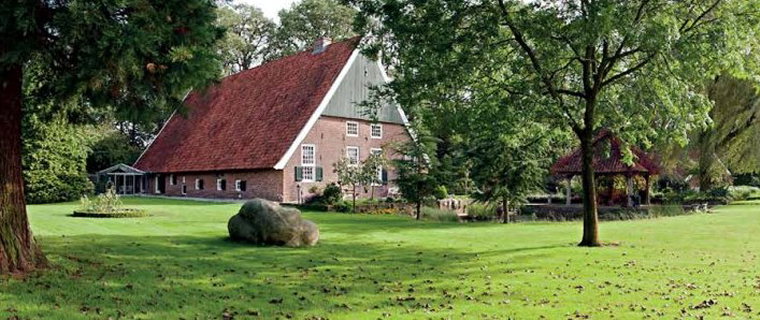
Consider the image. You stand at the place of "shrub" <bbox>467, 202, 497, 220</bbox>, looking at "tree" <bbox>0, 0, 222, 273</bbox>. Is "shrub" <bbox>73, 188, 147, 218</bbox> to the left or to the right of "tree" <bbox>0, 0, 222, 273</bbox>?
right

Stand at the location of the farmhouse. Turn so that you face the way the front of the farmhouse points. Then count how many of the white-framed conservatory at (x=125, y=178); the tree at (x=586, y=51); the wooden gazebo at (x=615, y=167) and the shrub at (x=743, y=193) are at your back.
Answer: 1

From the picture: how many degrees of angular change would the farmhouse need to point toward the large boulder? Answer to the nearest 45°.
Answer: approximately 45° to its right

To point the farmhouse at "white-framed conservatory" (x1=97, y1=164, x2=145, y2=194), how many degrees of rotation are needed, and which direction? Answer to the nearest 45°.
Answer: approximately 180°

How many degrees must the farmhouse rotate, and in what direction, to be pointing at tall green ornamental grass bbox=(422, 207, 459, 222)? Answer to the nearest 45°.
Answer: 0° — it already faces it

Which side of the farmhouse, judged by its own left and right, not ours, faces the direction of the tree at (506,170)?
front

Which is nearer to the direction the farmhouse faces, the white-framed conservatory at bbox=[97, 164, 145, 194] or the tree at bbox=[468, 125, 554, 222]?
the tree

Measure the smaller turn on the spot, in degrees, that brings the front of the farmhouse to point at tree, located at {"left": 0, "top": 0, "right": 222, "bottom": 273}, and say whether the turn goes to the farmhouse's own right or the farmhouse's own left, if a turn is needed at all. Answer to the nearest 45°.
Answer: approximately 45° to the farmhouse's own right

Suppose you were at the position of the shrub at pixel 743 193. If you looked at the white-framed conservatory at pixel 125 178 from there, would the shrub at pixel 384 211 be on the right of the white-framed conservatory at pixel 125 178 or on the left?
left

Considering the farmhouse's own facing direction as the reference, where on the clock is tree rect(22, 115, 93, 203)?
The tree is roughly at 4 o'clock from the farmhouse.

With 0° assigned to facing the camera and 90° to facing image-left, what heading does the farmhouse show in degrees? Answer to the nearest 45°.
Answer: approximately 315°

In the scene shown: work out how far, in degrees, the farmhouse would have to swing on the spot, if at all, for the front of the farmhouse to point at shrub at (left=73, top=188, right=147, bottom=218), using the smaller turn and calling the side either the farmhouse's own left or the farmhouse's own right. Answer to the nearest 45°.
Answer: approximately 90° to the farmhouse's own right
